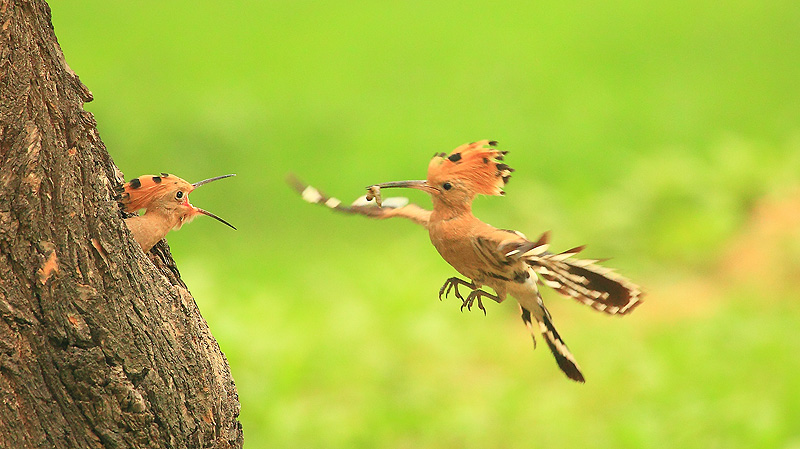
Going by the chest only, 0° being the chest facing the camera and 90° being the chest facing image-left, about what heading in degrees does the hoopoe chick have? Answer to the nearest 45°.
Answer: approximately 270°

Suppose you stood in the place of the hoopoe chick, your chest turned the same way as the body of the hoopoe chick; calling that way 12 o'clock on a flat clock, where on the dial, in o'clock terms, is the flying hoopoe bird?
The flying hoopoe bird is roughly at 1 o'clock from the hoopoe chick.

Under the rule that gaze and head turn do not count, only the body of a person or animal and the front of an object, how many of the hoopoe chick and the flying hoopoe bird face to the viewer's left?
1

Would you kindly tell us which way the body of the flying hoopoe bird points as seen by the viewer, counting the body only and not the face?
to the viewer's left

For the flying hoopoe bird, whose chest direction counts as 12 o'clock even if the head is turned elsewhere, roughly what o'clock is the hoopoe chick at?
The hoopoe chick is roughly at 12 o'clock from the flying hoopoe bird.

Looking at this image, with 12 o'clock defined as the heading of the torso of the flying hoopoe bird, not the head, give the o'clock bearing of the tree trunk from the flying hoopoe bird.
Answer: The tree trunk is roughly at 12 o'clock from the flying hoopoe bird.

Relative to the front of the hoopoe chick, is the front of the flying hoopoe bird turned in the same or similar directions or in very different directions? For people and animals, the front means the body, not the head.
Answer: very different directions
